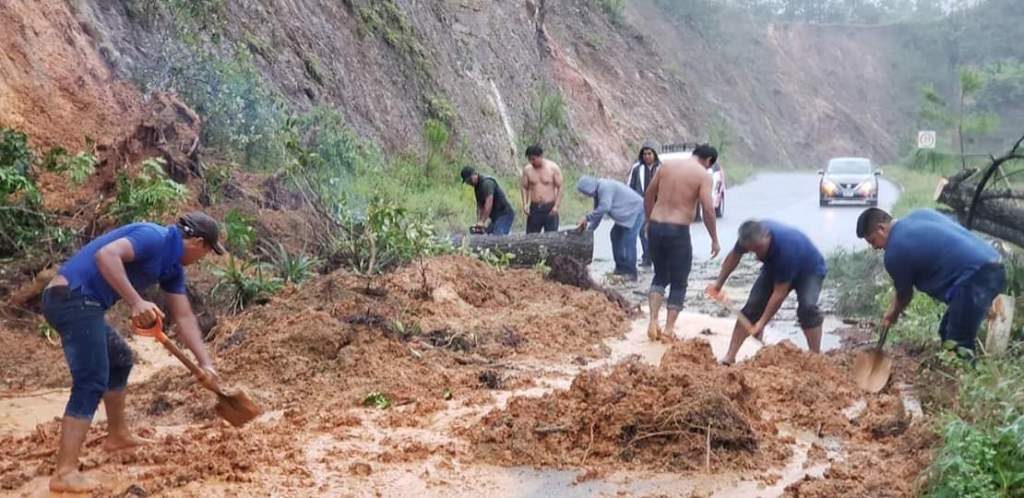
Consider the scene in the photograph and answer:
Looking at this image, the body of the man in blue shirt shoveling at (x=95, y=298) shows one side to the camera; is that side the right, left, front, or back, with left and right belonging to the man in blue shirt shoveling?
right

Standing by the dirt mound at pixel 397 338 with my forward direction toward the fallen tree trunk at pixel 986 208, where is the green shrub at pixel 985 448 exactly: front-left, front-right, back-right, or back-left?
front-right

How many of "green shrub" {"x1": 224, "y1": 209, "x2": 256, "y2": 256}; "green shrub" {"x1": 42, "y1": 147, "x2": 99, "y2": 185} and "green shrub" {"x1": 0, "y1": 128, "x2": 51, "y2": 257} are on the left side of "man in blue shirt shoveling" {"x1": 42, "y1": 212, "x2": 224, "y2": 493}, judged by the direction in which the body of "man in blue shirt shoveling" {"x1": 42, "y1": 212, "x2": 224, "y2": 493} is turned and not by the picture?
3

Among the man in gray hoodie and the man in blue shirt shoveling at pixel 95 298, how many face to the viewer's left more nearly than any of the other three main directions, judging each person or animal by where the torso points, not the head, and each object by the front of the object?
1

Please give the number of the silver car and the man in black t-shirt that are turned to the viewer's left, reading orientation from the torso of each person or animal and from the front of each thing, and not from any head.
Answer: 1

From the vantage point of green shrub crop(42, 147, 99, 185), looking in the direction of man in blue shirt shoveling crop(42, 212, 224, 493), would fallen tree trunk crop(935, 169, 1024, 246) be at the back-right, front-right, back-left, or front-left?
front-left

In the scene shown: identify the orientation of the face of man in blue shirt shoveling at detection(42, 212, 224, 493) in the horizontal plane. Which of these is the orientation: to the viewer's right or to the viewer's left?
to the viewer's right

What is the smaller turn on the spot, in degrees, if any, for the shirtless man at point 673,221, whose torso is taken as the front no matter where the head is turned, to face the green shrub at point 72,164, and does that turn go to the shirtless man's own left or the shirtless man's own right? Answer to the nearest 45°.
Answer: approximately 135° to the shirtless man's own left

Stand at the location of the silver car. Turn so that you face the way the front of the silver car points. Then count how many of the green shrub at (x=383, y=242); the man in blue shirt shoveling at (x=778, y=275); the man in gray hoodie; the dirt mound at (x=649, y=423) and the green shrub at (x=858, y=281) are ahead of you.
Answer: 5

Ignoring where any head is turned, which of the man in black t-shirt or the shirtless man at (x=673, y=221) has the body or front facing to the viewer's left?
the man in black t-shirt

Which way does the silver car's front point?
toward the camera

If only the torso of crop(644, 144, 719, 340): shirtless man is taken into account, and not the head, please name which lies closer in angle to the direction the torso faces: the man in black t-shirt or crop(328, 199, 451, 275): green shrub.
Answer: the man in black t-shirt

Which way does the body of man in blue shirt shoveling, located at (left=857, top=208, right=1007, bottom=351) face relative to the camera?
to the viewer's left

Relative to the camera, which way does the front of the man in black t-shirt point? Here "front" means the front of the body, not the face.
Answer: to the viewer's left

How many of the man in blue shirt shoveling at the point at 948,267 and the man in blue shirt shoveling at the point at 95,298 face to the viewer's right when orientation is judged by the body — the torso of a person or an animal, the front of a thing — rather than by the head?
1

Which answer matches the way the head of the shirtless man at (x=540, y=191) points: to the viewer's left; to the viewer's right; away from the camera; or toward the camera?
toward the camera

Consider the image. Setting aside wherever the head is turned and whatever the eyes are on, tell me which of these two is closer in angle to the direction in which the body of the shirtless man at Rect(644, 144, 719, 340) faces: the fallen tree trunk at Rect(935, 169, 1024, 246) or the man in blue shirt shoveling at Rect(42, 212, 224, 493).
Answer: the fallen tree trunk

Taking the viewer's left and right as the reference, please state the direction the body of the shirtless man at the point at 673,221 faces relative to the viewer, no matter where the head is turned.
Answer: facing away from the viewer and to the right of the viewer

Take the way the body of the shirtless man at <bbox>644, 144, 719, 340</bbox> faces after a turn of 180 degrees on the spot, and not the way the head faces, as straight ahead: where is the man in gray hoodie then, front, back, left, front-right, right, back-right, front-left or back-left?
back-right

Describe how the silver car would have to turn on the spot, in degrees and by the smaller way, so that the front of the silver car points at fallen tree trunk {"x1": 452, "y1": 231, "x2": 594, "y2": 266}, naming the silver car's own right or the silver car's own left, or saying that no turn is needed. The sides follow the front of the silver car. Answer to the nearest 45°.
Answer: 0° — it already faces it

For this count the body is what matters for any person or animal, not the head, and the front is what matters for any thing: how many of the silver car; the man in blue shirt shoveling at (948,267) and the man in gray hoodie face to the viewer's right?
0

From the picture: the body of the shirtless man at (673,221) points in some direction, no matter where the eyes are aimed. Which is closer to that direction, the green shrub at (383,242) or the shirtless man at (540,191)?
the shirtless man

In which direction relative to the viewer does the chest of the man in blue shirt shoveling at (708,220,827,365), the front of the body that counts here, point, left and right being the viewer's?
facing the viewer and to the left of the viewer
